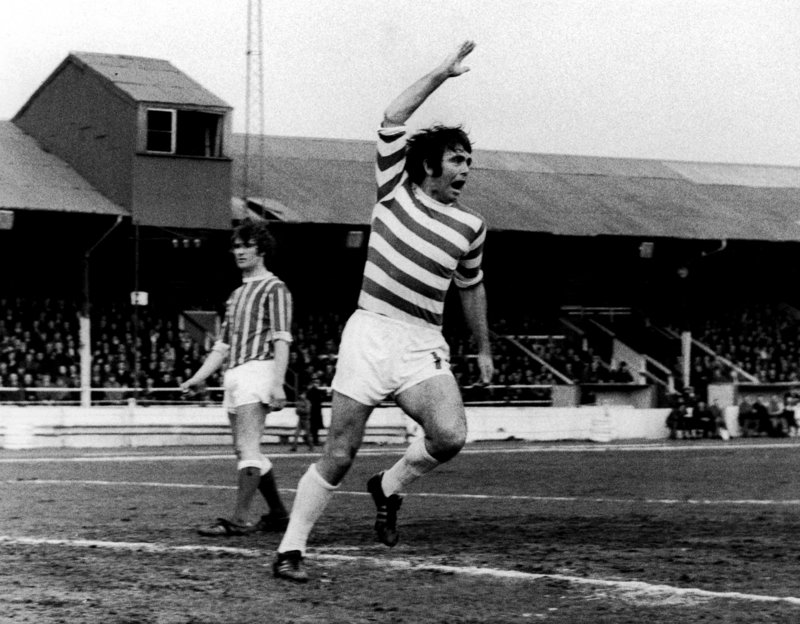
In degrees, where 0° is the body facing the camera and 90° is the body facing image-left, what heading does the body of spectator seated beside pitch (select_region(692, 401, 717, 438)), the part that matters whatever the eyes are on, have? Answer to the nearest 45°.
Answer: approximately 0°

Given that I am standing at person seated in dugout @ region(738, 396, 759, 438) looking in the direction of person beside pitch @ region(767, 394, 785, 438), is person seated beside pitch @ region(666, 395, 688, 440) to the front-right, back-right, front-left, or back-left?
back-right

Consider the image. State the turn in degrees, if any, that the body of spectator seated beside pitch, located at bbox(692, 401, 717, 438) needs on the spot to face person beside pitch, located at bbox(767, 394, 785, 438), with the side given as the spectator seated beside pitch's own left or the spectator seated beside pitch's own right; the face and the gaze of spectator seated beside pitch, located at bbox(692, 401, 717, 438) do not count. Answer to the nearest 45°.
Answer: approximately 135° to the spectator seated beside pitch's own left

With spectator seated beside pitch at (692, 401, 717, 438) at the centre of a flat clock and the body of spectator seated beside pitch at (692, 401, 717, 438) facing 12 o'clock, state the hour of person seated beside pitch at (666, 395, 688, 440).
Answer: person seated beside pitch at (666, 395, 688, 440) is roughly at 2 o'clock from spectator seated beside pitch at (692, 401, 717, 438).

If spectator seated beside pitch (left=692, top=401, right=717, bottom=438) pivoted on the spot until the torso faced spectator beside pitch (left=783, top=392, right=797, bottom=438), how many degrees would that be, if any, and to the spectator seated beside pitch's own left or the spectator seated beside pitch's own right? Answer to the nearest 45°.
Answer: approximately 135° to the spectator seated beside pitch's own left

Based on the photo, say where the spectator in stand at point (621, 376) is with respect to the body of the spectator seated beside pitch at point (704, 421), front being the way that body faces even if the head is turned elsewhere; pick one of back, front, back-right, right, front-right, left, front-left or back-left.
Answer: back-right

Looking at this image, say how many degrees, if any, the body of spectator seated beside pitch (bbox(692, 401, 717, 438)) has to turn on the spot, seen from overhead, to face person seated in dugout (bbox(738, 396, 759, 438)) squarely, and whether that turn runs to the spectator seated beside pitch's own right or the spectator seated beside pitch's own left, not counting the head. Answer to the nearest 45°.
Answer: approximately 135° to the spectator seated beside pitch's own left

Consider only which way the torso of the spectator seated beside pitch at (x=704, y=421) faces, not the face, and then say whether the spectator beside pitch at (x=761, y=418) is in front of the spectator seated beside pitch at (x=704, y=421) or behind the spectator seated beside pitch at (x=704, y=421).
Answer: behind
